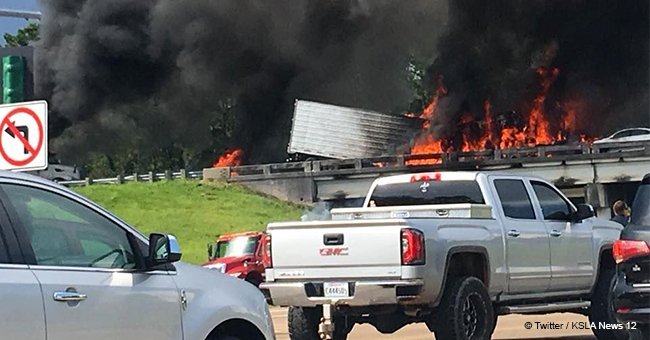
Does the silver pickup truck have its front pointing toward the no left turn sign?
no

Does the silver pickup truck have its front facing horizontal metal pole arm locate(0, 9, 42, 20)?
no

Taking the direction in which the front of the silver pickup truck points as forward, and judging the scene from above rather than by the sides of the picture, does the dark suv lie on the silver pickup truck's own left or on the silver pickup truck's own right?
on the silver pickup truck's own right

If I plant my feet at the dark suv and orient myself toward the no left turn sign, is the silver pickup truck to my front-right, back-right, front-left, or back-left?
front-right

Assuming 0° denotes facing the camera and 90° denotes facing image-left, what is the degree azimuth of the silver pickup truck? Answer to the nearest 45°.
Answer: approximately 225°
